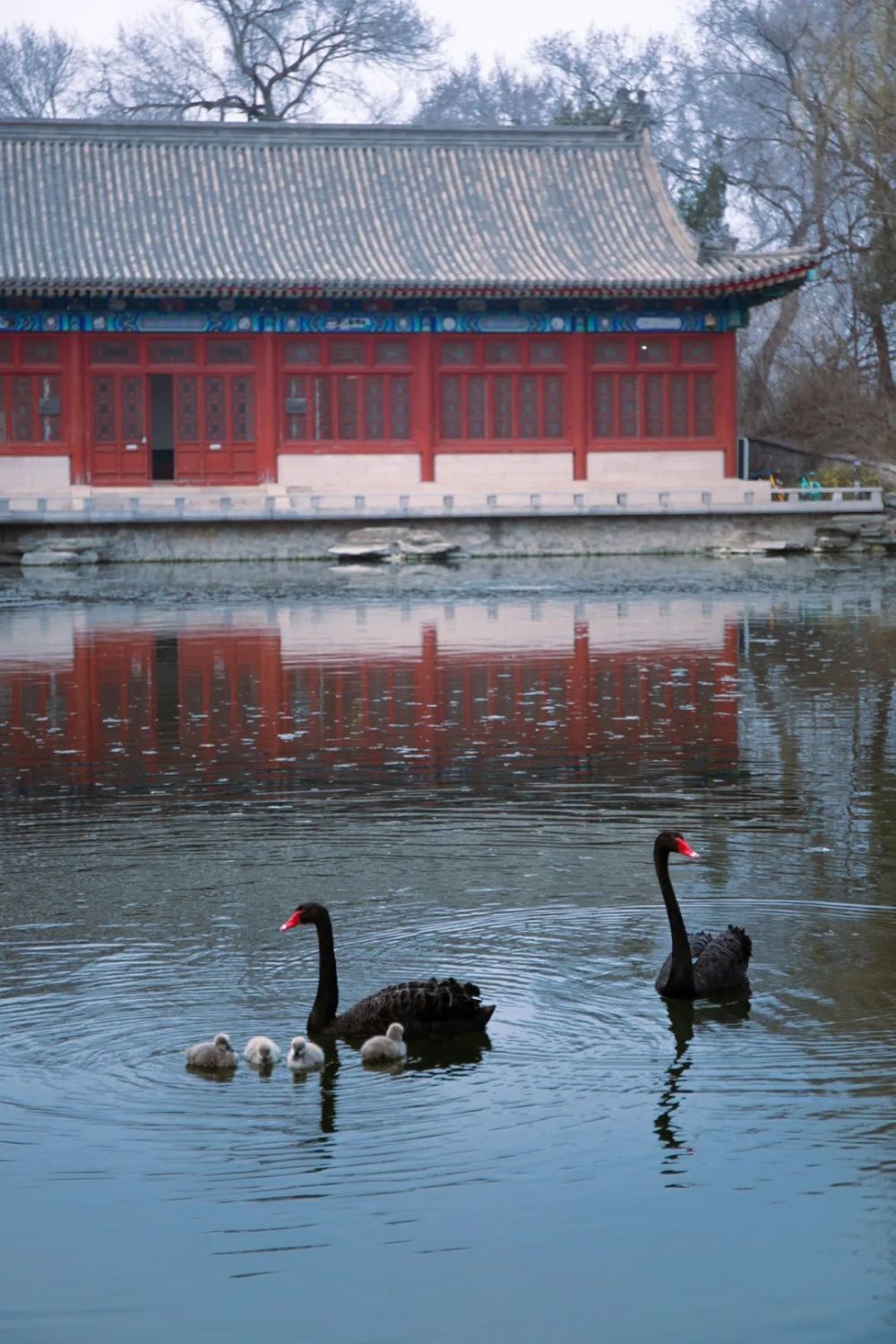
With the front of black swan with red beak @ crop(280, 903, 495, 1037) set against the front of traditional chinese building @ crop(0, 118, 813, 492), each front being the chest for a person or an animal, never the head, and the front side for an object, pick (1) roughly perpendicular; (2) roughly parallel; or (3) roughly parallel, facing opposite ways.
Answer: roughly perpendicular

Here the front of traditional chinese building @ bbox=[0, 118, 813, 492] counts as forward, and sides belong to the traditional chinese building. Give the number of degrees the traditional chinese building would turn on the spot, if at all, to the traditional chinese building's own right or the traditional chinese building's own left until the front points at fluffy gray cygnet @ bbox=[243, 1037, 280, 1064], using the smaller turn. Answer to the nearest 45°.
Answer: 0° — it already faces it

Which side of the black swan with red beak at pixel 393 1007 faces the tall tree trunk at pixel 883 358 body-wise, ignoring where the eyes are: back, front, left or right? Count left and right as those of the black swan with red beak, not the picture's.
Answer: right

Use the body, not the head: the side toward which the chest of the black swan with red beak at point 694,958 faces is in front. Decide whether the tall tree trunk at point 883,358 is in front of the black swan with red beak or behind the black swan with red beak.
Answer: behind

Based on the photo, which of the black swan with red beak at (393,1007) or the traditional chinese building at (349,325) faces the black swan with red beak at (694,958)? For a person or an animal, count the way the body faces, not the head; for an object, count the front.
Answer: the traditional chinese building

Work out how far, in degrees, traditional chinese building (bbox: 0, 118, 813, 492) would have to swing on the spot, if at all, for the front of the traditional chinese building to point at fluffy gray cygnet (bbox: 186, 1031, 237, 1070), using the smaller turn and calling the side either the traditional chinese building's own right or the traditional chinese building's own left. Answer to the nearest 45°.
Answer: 0° — it already faces it

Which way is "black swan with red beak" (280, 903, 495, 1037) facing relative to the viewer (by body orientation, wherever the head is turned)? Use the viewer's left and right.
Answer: facing to the left of the viewer
